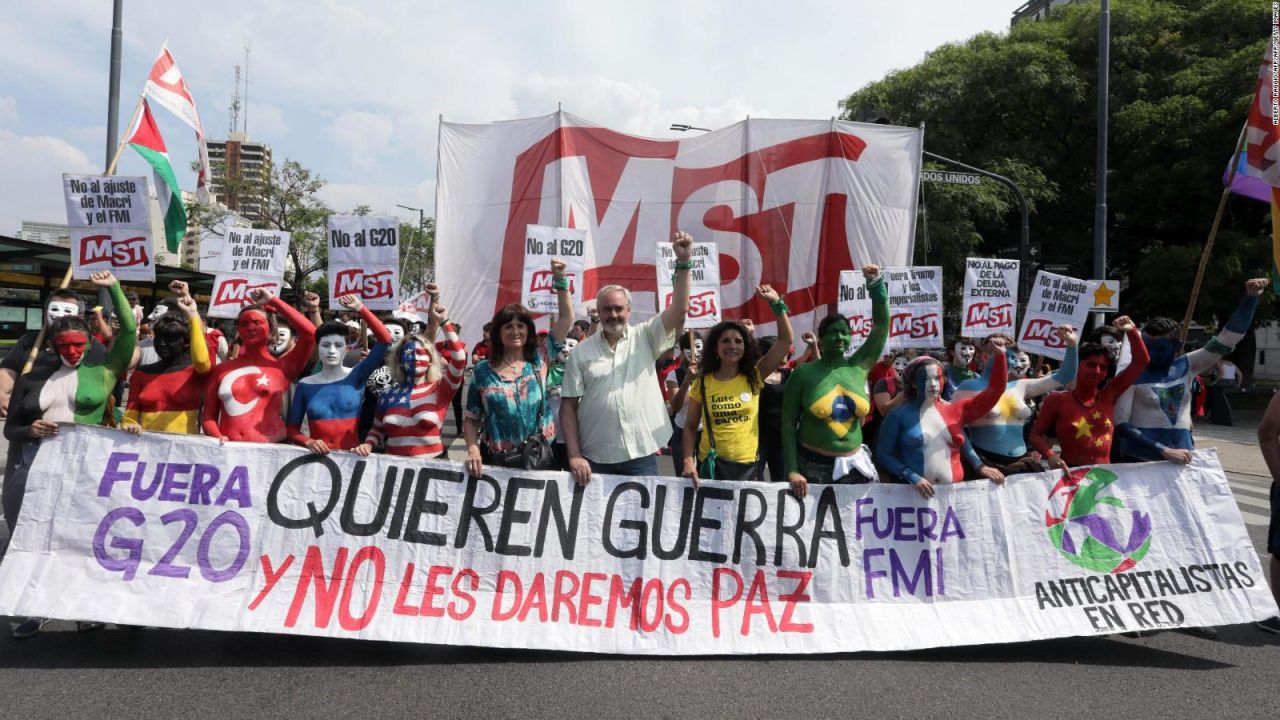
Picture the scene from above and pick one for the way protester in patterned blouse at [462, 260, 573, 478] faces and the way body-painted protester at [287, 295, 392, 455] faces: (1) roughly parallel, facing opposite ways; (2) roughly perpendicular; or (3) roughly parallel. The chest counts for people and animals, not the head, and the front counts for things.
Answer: roughly parallel

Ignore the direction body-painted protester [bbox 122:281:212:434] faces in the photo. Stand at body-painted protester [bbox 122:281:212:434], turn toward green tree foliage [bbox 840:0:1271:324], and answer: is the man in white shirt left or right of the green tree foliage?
right

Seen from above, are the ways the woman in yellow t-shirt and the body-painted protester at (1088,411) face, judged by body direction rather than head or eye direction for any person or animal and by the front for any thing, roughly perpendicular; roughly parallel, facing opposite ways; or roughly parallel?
roughly parallel

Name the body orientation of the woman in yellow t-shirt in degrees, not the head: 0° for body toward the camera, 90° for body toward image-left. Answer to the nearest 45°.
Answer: approximately 0°

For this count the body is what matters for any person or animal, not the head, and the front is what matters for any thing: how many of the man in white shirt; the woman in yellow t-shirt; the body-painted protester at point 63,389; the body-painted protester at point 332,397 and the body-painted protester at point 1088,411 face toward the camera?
5

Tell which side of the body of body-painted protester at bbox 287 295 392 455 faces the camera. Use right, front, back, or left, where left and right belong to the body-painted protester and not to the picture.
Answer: front

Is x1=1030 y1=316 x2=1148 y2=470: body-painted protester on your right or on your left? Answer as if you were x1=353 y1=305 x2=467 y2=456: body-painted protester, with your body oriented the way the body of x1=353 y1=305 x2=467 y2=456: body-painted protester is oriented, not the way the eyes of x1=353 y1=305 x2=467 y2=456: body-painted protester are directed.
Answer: on your left

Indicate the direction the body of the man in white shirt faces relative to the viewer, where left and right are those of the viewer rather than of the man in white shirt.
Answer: facing the viewer

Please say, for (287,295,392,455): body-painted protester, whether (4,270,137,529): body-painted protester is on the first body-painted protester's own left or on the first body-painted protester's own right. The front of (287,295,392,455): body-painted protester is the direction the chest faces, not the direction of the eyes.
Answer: on the first body-painted protester's own right

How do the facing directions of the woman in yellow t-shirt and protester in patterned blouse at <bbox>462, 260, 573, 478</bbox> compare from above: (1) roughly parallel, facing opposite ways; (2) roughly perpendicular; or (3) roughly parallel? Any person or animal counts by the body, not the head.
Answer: roughly parallel

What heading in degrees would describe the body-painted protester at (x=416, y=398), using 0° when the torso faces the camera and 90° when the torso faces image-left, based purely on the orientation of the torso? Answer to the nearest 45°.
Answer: approximately 0°

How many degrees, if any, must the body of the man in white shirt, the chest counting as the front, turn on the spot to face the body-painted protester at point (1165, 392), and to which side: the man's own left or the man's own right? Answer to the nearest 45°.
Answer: approximately 90° to the man's own left

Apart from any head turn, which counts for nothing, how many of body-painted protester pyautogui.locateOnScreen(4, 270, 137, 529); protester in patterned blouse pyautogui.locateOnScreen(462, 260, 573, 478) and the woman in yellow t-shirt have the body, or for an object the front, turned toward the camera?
3
